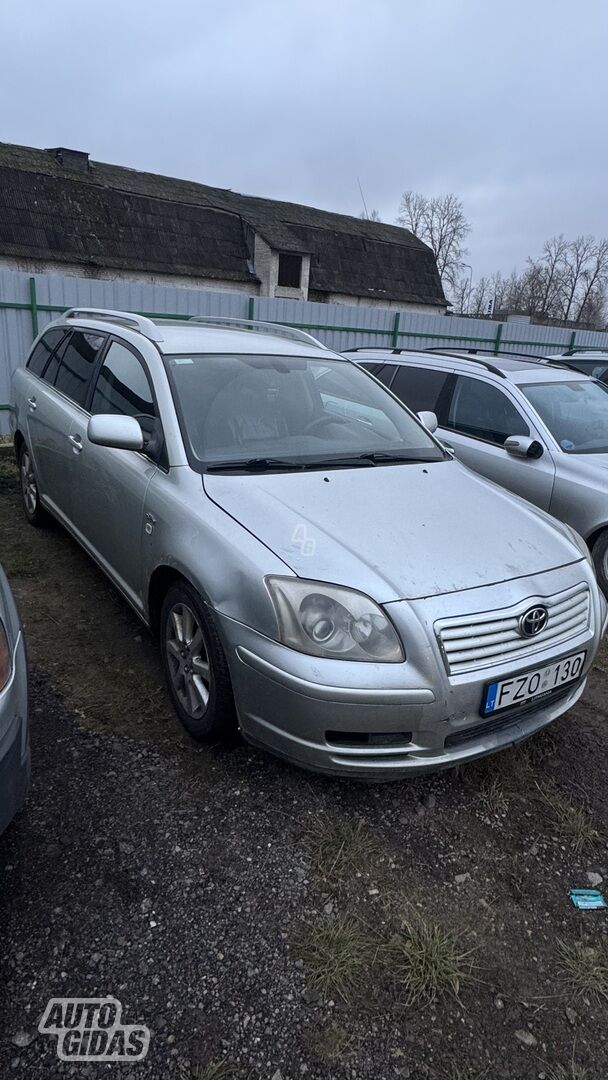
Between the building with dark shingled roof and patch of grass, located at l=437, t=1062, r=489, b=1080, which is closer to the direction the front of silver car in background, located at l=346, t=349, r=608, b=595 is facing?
the patch of grass

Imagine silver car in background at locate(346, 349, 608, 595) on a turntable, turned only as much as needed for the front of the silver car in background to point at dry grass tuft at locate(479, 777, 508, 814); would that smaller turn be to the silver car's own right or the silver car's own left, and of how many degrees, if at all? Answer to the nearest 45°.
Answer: approximately 45° to the silver car's own right

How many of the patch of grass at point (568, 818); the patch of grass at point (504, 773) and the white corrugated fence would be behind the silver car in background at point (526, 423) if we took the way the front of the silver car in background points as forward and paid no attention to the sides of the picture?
1

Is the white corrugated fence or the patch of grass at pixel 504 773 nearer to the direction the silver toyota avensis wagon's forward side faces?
the patch of grass

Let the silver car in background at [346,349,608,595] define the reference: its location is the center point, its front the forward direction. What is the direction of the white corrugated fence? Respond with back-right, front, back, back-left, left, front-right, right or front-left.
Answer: back

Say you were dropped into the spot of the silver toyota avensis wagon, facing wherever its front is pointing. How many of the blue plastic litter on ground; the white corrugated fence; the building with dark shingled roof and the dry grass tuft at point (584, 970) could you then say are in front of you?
2

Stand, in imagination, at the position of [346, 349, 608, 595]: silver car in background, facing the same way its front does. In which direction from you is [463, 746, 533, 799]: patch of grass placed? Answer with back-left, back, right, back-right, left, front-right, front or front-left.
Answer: front-right

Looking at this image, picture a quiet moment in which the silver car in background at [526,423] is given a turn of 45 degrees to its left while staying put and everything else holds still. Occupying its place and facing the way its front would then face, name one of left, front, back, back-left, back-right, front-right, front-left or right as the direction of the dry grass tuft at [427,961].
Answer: right

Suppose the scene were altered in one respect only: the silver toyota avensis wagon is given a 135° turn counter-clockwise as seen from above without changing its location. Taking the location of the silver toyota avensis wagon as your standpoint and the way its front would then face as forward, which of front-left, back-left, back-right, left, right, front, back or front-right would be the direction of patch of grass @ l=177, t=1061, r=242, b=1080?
back

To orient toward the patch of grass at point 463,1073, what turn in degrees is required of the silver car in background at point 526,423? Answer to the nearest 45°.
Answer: approximately 45° to its right

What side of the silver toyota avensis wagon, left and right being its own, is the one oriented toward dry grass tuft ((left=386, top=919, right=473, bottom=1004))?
front

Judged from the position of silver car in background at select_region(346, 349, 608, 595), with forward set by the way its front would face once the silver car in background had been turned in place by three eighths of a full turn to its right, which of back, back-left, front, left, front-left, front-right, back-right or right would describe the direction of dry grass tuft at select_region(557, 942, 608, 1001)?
left

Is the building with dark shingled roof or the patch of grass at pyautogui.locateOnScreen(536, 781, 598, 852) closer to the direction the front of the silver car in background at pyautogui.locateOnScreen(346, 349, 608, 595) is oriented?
the patch of grass

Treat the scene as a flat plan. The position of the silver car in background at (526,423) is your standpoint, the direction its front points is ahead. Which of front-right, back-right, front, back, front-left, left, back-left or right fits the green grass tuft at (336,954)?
front-right

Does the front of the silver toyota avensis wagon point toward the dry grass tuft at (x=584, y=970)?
yes

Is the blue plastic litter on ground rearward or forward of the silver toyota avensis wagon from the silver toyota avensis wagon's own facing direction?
forward

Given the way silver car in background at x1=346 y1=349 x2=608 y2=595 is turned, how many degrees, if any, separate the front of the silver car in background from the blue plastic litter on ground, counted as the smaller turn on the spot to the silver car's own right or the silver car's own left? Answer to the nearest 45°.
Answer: approximately 45° to the silver car's own right

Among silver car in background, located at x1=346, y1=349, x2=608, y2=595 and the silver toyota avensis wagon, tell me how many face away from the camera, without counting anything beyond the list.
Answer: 0
